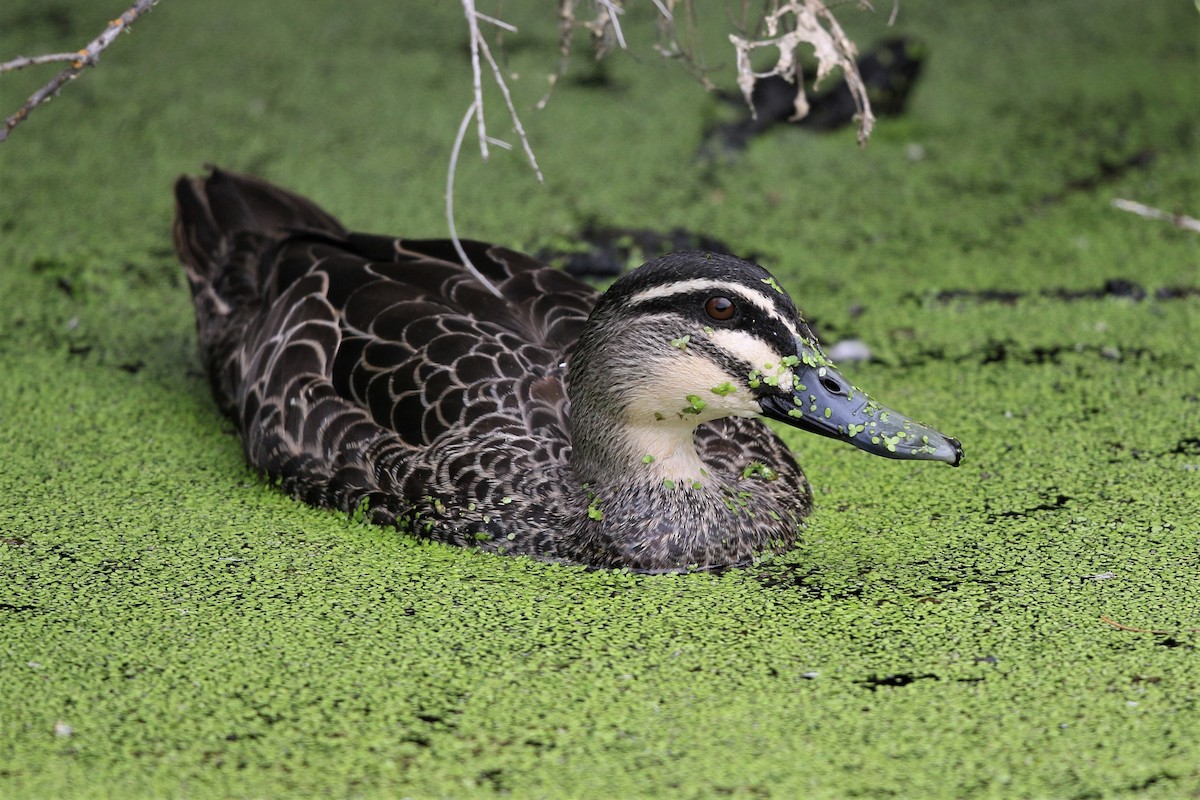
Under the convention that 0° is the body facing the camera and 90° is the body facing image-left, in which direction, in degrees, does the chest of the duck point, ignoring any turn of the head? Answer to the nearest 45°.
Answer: approximately 315°
